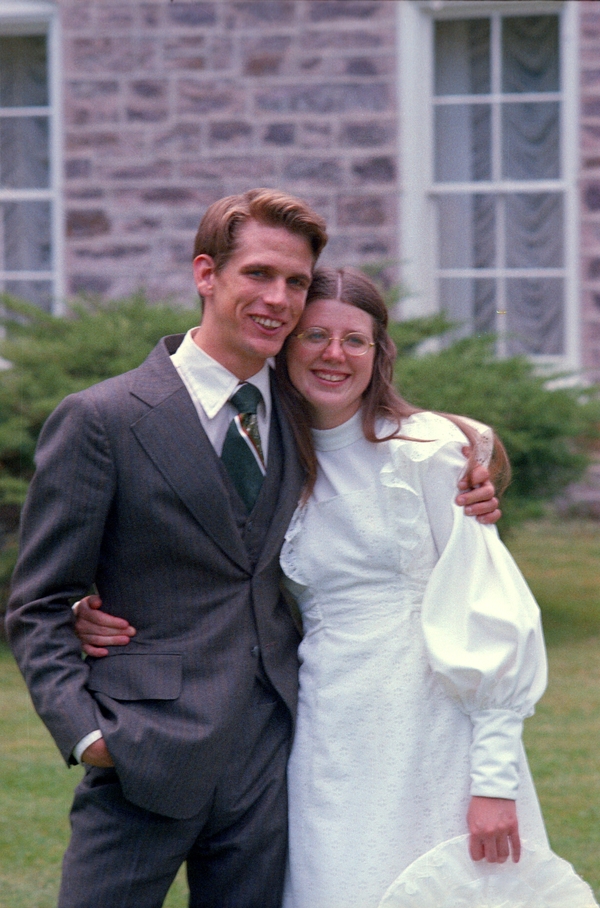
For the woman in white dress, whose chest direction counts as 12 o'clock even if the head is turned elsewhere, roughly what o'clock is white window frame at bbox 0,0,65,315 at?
The white window frame is roughly at 4 o'clock from the woman in white dress.

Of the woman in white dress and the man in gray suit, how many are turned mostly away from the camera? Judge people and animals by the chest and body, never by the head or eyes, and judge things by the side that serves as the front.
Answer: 0

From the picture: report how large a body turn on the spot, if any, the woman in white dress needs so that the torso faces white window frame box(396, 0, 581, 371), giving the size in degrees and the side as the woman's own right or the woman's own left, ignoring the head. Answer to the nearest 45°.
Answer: approximately 135° to the woman's own right

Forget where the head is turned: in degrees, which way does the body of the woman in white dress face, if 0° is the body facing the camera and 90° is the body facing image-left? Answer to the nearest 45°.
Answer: approximately 45°

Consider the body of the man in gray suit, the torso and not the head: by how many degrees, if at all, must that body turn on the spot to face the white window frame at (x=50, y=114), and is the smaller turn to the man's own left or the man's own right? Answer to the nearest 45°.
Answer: approximately 135° to the man's own left

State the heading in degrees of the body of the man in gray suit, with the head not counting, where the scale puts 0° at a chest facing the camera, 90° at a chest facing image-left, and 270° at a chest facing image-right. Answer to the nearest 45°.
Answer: approximately 315°
